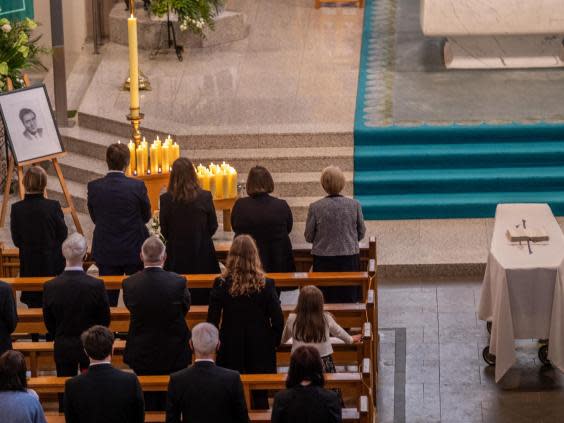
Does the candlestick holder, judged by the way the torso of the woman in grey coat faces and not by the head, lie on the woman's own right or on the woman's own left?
on the woman's own left

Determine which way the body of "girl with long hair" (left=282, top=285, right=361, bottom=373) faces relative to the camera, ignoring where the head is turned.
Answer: away from the camera

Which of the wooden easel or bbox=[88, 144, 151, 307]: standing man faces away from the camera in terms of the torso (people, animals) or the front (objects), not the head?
the standing man

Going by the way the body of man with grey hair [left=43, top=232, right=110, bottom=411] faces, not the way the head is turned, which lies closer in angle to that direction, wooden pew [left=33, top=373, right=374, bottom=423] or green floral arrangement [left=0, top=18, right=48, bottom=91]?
the green floral arrangement

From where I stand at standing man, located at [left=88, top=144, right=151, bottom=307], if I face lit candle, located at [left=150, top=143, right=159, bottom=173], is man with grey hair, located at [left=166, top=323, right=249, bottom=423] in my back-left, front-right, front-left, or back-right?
back-right

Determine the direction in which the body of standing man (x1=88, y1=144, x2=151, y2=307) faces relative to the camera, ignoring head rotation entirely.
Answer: away from the camera

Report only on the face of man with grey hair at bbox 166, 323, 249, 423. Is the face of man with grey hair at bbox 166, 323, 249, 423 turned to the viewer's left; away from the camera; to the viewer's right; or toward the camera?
away from the camera

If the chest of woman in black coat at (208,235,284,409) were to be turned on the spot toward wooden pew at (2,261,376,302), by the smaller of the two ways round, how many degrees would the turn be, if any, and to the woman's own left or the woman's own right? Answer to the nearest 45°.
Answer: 0° — they already face it

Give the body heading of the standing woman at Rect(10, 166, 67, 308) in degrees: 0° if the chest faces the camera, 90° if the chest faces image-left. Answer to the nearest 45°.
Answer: approximately 180°

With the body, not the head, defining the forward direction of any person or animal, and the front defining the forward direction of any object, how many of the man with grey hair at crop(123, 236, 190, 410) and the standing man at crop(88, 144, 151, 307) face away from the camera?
2

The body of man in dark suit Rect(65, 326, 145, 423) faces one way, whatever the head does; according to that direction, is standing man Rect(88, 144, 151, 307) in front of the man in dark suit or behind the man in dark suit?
in front

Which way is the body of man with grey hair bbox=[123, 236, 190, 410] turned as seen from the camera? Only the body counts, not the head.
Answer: away from the camera

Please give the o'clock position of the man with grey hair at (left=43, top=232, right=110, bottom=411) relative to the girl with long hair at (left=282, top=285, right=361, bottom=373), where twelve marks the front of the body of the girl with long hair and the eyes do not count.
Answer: The man with grey hair is roughly at 9 o'clock from the girl with long hair.

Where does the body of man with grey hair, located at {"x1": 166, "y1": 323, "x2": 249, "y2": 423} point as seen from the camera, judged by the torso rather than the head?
away from the camera

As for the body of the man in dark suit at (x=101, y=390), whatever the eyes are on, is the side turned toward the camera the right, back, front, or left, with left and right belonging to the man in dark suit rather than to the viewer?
back

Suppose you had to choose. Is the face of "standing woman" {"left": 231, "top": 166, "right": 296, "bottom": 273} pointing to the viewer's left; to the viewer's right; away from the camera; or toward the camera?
away from the camera

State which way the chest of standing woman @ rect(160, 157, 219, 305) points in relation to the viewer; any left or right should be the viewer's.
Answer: facing away from the viewer

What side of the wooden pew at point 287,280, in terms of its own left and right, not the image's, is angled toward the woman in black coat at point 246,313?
back

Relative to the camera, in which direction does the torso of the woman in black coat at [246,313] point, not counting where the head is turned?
away from the camera

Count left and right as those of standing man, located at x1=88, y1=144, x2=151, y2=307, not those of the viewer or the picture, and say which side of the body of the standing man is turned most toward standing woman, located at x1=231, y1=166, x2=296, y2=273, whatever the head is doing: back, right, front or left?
right
